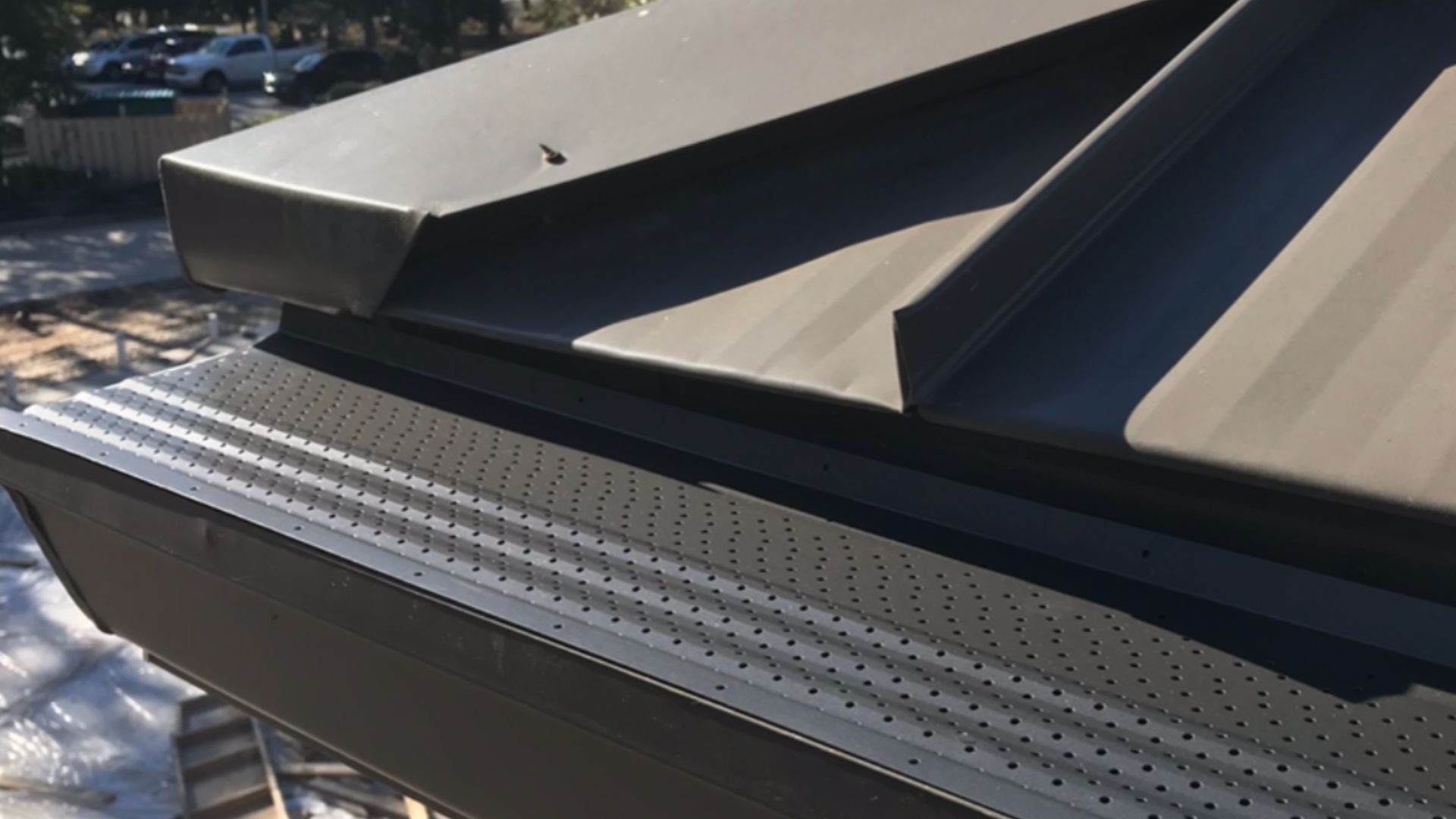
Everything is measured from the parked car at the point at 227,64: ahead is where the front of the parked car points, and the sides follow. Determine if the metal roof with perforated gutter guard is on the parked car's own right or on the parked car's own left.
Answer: on the parked car's own left

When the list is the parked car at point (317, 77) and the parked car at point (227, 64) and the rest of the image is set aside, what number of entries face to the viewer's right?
0

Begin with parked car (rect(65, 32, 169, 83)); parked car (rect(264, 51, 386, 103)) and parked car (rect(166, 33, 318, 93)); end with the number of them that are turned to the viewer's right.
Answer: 0

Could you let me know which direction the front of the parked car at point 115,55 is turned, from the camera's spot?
facing the viewer and to the left of the viewer

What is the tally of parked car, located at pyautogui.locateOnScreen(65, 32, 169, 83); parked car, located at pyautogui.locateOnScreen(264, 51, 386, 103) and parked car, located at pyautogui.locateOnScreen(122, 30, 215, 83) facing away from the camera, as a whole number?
0

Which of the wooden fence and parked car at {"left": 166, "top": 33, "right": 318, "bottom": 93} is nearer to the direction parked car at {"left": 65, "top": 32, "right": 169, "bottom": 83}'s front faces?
the wooden fence

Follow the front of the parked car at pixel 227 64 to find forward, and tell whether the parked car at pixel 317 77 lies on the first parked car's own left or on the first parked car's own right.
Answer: on the first parked car's own left
